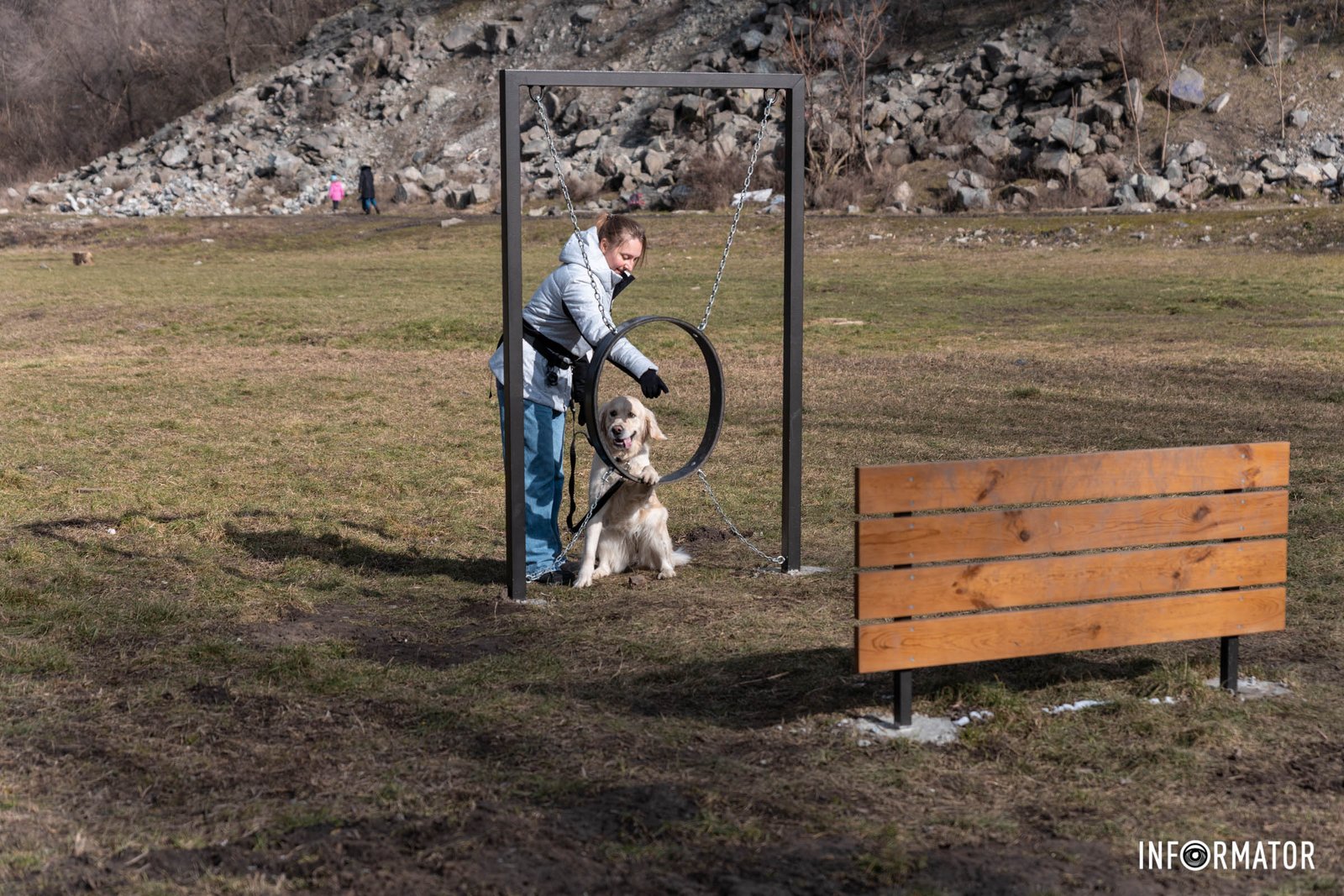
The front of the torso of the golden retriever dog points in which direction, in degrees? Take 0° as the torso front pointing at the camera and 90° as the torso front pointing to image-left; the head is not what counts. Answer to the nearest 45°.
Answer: approximately 0°

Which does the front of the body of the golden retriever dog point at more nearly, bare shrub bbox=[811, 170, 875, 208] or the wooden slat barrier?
the wooden slat barrier

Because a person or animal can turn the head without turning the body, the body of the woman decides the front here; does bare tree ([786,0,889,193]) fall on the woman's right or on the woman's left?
on the woman's left

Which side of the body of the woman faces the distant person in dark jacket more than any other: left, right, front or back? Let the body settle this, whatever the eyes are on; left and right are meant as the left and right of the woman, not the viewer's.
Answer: left

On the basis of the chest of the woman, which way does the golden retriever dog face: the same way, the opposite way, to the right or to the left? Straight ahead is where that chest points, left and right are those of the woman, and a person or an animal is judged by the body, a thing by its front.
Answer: to the right

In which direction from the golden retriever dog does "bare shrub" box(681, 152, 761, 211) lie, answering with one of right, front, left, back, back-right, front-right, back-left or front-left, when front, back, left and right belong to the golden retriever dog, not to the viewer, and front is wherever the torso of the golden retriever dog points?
back

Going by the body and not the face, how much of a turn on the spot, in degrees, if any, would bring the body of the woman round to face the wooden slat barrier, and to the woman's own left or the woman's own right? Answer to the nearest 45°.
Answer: approximately 45° to the woman's own right

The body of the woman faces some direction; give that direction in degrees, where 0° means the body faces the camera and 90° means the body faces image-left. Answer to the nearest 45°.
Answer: approximately 270°

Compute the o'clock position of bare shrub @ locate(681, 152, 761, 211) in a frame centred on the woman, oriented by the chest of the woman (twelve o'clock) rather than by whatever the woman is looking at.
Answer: The bare shrub is roughly at 9 o'clock from the woman.
